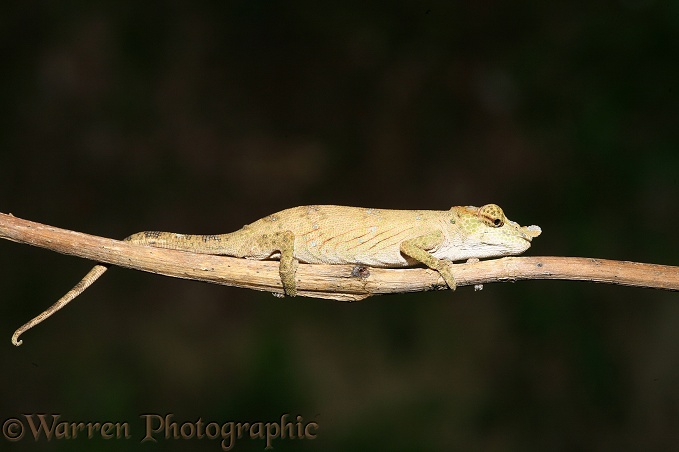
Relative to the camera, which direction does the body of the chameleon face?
to the viewer's right
